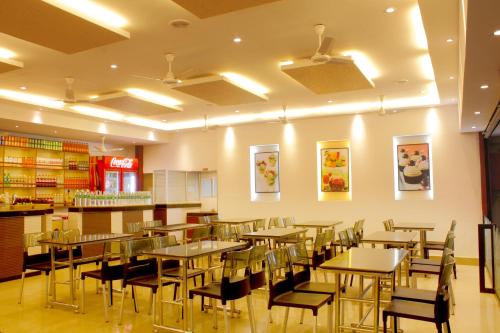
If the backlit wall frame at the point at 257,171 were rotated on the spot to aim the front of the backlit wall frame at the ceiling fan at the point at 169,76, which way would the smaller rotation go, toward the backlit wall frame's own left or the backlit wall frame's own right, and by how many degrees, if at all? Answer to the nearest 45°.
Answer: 0° — it already faces it

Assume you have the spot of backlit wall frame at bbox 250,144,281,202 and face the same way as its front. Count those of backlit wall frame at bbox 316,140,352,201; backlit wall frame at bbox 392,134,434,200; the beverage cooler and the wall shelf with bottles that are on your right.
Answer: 2

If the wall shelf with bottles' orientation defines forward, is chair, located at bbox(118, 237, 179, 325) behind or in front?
in front

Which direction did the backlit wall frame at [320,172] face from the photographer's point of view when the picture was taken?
facing the viewer

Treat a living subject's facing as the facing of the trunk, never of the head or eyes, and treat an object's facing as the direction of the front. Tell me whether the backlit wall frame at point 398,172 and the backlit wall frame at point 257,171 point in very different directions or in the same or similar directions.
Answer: same or similar directions

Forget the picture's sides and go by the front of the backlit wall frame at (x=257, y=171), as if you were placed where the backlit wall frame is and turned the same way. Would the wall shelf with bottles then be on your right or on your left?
on your right

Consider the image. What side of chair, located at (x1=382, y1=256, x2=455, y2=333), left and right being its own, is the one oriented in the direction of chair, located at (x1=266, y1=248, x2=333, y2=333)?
front

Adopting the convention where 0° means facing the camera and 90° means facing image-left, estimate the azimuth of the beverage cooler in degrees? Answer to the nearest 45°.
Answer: approximately 315°

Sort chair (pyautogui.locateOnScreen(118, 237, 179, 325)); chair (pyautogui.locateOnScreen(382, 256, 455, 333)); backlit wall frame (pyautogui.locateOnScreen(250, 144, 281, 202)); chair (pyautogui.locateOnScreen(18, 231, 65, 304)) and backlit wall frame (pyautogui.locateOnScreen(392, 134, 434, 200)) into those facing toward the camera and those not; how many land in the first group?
2

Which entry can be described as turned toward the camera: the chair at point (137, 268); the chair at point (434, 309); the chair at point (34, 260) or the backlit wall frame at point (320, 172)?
the backlit wall frame

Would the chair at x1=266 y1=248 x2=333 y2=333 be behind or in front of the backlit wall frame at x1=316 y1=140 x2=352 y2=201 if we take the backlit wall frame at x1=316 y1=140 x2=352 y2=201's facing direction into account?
in front

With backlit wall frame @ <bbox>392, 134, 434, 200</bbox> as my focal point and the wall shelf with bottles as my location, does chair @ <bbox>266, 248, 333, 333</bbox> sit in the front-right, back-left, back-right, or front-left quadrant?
front-right

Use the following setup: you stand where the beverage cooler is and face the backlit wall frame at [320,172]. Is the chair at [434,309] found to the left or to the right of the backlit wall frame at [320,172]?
right

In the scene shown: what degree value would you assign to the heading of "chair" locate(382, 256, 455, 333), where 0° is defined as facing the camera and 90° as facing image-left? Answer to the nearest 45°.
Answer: approximately 90°
